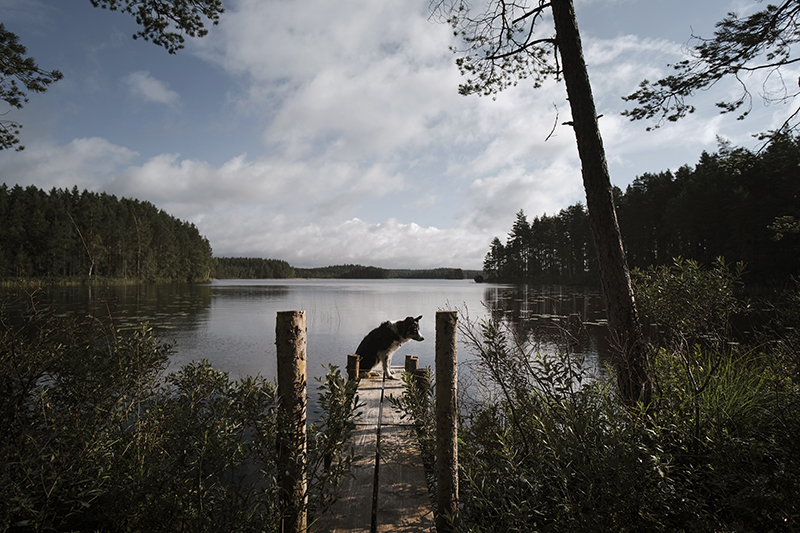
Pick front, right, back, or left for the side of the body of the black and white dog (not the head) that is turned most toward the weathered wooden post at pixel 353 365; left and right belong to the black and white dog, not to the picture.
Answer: back

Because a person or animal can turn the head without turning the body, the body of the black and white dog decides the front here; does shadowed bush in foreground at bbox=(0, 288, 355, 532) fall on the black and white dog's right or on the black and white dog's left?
on the black and white dog's right

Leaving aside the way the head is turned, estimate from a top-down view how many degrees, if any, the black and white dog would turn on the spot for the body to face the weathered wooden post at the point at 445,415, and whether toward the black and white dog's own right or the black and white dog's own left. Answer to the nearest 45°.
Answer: approximately 90° to the black and white dog's own right

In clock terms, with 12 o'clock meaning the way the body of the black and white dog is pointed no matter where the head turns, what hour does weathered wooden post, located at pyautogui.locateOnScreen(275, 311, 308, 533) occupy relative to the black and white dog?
The weathered wooden post is roughly at 3 o'clock from the black and white dog.

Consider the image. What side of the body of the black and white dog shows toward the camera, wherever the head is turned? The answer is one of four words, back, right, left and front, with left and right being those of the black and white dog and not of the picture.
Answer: right

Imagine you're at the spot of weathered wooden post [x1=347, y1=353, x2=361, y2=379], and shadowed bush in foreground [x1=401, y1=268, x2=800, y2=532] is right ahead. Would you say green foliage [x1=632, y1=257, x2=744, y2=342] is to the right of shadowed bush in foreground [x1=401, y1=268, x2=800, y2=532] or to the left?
left

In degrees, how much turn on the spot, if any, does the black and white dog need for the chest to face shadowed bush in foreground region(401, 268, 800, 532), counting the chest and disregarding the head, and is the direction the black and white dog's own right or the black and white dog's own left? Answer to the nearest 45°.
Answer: approximately 90° to the black and white dog's own right

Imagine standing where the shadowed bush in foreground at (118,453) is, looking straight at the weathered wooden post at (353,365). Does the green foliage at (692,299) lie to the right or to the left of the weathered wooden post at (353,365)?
right
